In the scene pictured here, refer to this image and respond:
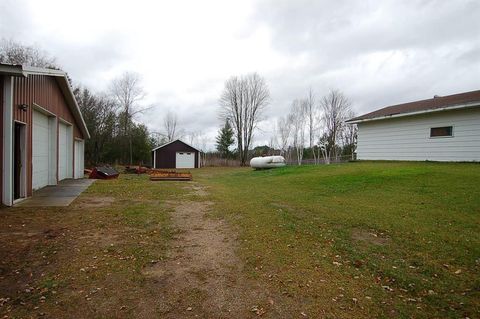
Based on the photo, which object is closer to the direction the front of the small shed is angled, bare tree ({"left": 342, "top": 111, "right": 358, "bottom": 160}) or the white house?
the white house

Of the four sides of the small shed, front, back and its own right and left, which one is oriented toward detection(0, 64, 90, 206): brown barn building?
front

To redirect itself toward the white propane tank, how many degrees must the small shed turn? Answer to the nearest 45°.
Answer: approximately 45° to its left

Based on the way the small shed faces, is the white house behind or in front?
in front

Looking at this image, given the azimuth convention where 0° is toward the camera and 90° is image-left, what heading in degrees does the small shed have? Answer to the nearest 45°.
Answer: approximately 0°

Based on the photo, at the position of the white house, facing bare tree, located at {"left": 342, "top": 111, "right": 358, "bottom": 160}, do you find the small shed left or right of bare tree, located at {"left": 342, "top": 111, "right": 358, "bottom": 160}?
left

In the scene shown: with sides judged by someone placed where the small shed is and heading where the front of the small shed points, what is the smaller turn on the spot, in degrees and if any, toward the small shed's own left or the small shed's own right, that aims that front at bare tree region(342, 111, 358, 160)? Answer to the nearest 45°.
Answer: approximately 90° to the small shed's own left
